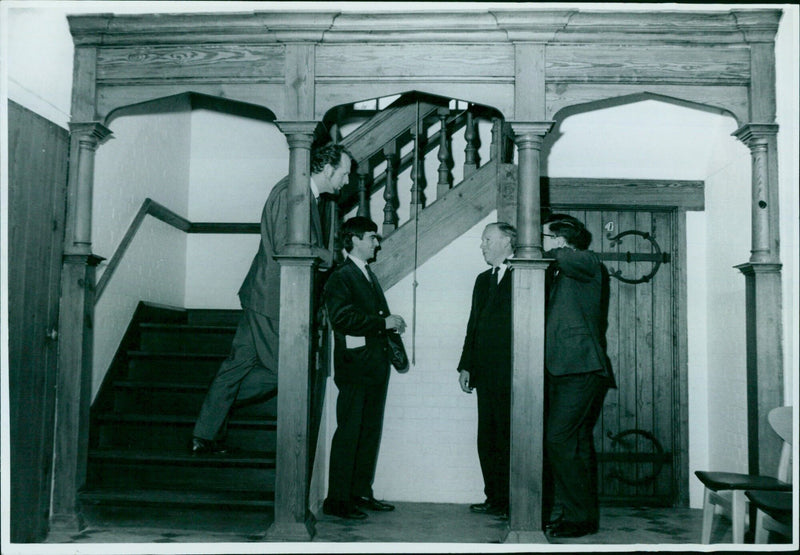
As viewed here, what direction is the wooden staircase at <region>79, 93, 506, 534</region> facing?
toward the camera

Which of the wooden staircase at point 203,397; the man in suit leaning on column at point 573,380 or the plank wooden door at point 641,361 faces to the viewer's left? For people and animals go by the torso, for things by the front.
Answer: the man in suit leaning on column

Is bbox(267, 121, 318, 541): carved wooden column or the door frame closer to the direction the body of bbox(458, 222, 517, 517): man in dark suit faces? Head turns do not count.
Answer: the carved wooden column

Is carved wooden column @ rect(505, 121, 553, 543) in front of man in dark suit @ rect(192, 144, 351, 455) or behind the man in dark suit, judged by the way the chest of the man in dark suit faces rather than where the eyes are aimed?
in front

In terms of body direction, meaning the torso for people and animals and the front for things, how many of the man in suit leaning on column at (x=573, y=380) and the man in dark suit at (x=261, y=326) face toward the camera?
0

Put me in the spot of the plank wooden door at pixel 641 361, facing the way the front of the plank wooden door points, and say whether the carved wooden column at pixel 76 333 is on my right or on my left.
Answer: on my right

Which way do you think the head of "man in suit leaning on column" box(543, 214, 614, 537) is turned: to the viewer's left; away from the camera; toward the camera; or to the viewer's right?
to the viewer's left

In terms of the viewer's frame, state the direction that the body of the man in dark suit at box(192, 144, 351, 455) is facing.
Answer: to the viewer's right

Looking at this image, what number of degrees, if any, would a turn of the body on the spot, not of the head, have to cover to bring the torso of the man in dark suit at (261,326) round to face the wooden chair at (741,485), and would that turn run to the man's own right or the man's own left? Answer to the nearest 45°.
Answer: approximately 45° to the man's own right

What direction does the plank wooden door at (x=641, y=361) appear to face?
toward the camera

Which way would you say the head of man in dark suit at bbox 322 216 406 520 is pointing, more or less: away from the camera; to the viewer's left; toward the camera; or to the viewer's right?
to the viewer's right

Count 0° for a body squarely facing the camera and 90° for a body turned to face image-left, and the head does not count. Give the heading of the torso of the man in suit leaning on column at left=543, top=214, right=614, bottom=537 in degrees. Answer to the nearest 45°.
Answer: approximately 90°

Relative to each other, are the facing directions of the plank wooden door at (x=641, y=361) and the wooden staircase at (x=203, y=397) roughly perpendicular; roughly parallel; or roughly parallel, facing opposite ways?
roughly parallel

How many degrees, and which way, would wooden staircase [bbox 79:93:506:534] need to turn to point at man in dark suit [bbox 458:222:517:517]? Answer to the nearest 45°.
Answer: approximately 90° to its left

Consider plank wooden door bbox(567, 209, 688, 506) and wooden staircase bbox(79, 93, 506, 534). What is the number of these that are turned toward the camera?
2

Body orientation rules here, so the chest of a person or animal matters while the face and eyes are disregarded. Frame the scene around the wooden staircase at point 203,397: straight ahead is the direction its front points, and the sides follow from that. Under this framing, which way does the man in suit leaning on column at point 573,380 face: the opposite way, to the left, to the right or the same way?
to the right
